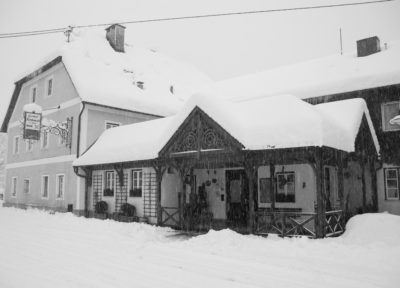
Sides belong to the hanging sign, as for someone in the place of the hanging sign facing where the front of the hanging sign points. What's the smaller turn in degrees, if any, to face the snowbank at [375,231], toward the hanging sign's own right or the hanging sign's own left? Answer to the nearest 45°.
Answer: approximately 45° to the hanging sign's own left

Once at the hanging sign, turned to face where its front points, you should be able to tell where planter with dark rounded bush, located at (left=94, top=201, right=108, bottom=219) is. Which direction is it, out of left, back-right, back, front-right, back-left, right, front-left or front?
front-left

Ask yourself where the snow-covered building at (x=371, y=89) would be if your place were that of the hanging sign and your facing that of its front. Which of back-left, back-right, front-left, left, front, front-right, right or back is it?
front-left

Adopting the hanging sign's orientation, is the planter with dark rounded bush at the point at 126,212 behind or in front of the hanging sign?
in front

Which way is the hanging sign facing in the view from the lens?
facing the viewer
